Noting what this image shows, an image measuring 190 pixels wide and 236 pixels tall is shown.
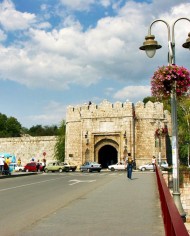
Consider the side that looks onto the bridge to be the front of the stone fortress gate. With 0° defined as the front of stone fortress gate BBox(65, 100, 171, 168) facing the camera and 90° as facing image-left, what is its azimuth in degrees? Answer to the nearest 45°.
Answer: approximately 0°

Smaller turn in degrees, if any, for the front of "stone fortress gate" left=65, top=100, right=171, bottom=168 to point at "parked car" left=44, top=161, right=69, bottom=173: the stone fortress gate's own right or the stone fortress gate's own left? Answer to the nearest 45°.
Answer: approximately 45° to the stone fortress gate's own right
